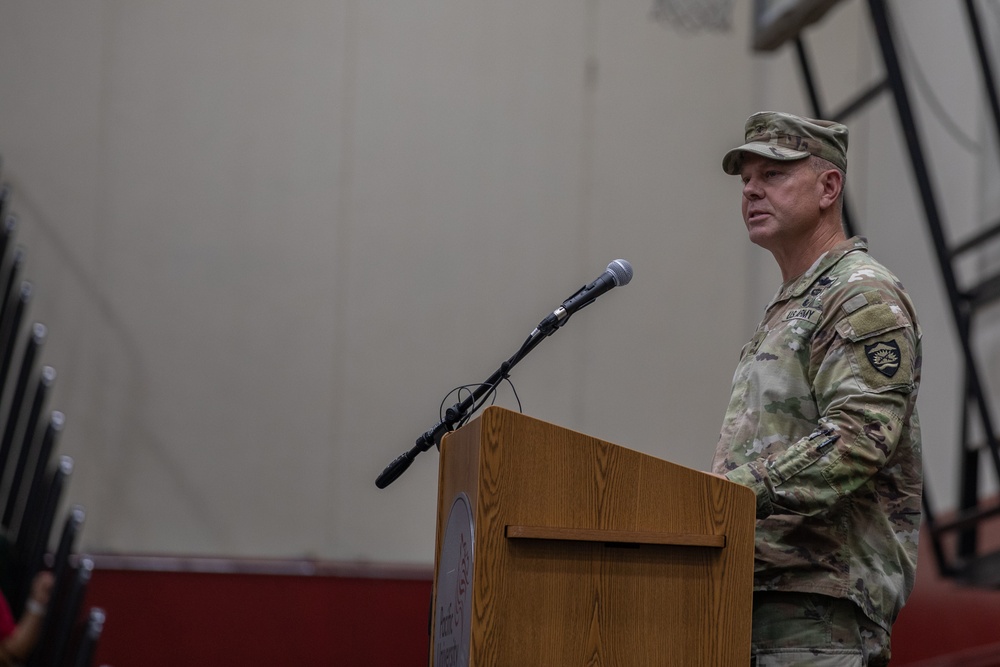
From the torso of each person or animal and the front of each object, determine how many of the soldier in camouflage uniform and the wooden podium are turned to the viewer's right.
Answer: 0

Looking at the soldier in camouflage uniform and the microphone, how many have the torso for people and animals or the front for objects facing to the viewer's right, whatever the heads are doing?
1

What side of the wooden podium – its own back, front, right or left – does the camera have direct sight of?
left

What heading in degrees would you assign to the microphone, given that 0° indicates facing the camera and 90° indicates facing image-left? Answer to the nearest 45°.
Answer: approximately 270°

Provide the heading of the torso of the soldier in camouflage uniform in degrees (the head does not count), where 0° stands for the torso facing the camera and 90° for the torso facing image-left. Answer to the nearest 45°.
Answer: approximately 45°

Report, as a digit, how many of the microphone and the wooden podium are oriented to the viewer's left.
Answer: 1
